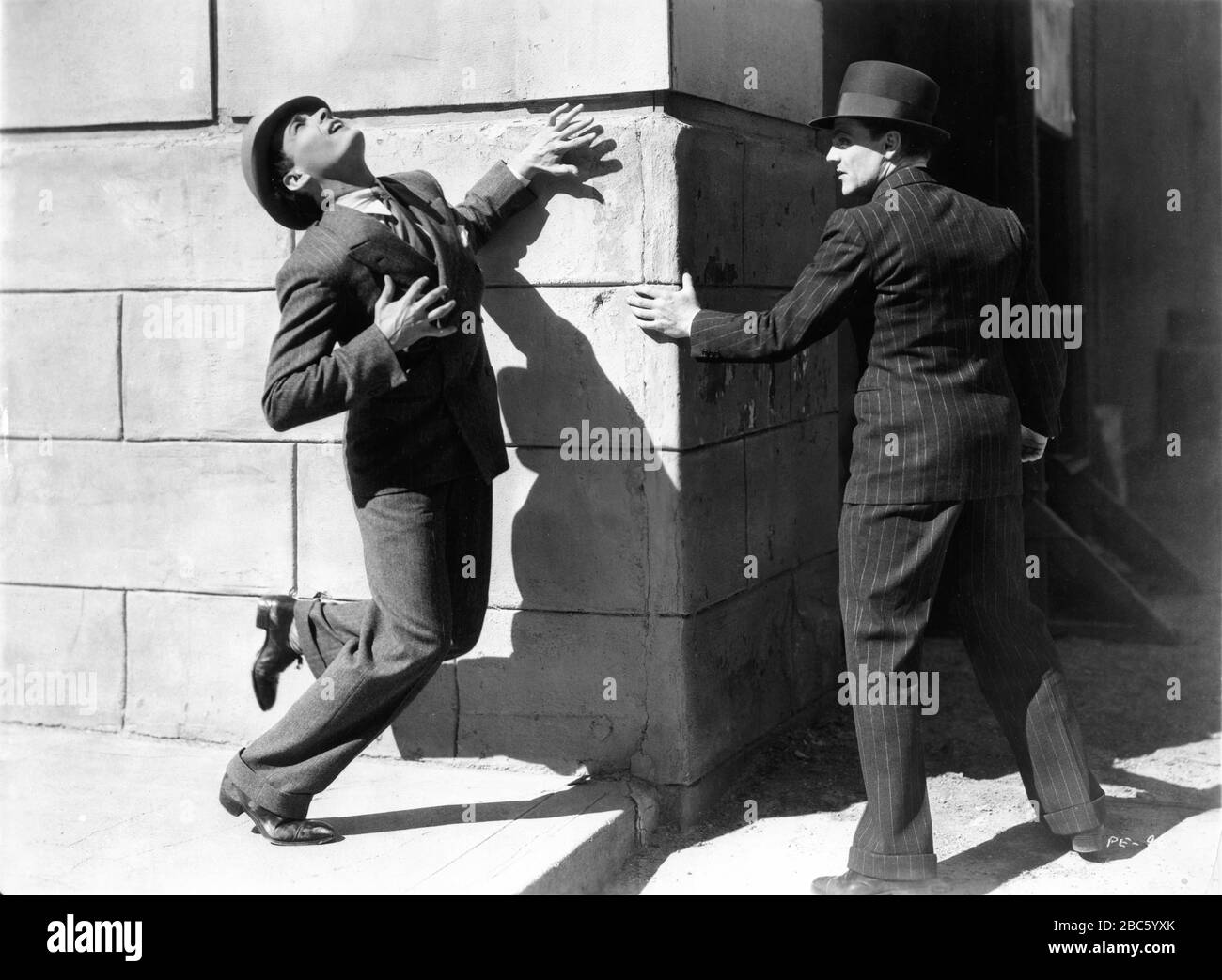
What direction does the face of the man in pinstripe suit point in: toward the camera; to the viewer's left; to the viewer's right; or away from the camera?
to the viewer's left

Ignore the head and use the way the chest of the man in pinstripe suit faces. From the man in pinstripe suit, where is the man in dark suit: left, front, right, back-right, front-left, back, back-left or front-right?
front-left

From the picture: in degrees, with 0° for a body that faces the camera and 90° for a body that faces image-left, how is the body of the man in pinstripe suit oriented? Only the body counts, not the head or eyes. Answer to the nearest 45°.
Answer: approximately 135°
